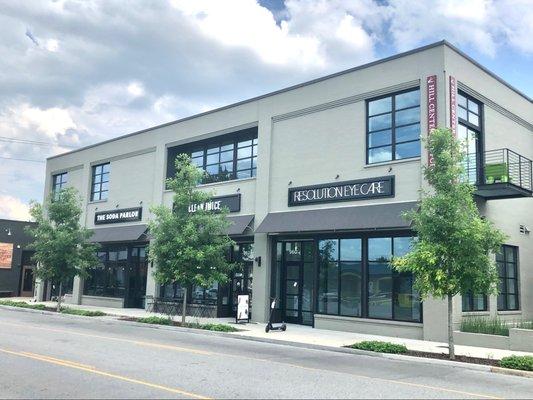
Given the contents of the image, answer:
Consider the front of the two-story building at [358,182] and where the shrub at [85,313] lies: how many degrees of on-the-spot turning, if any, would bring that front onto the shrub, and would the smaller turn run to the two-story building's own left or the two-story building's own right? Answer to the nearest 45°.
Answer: approximately 90° to the two-story building's own right

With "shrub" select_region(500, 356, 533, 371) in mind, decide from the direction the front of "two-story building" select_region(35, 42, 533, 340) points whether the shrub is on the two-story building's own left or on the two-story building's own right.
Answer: on the two-story building's own left

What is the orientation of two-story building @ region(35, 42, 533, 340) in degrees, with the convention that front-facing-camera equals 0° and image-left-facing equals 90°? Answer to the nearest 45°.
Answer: approximately 45°
